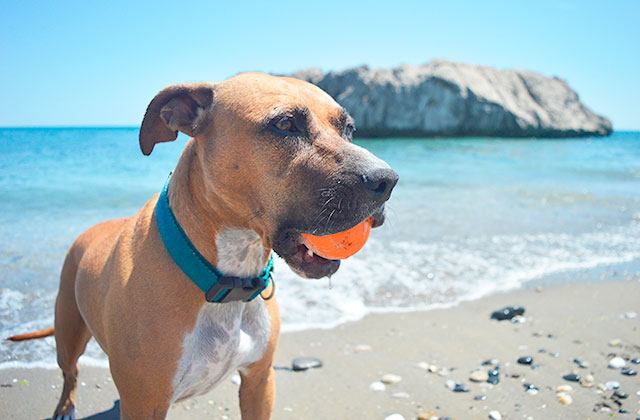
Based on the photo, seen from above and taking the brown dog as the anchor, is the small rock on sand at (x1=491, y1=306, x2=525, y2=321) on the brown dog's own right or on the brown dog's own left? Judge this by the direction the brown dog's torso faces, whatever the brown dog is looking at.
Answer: on the brown dog's own left

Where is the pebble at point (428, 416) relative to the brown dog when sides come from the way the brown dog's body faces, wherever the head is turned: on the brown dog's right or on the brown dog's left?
on the brown dog's left

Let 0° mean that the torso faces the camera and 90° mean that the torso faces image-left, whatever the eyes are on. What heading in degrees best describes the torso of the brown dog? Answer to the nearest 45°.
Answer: approximately 315°

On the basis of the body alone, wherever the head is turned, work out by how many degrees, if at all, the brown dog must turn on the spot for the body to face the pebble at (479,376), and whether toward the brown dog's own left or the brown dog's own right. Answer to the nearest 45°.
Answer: approximately 90° to the brown dog's own left

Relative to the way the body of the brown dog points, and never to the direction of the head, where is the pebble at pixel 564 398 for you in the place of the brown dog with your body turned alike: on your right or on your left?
on your left

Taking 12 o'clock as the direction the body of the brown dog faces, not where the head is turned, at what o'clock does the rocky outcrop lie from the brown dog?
The rocky outcrop is roughly at 8 o'clock from the brown dog.

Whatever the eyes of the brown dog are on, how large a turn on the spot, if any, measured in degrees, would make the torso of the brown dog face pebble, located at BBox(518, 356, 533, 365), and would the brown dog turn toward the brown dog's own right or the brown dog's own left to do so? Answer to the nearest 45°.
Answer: approximately 90° to the brown dog's own left

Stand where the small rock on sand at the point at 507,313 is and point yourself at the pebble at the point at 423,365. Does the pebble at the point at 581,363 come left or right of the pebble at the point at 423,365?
left

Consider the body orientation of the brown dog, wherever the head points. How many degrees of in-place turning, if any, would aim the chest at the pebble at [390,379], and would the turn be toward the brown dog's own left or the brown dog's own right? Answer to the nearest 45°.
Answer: approximately 90° to the brown dog's own left

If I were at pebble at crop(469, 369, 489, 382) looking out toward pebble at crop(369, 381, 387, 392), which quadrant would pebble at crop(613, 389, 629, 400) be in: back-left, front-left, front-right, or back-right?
back-left

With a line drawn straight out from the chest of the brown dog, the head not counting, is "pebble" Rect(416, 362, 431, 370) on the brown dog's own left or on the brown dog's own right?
on the brown dog's own left

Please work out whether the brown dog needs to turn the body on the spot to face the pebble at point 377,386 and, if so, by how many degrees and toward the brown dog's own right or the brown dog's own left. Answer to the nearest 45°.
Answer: approximately 90° to the brown dog's own left
